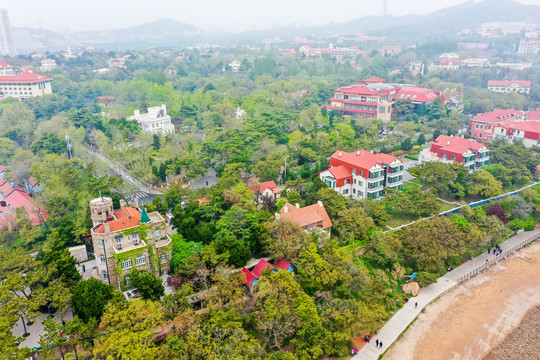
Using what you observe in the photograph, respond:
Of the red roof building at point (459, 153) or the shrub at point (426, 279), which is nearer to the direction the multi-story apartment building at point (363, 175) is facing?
the shrub

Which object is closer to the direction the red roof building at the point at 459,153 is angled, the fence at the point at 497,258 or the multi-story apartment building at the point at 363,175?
the fence

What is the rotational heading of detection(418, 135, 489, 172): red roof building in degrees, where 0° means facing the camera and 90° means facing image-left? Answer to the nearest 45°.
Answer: approximately 315°

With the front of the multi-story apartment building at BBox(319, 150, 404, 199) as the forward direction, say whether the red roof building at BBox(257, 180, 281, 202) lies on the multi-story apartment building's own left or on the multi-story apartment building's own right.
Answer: on the multi-story apartment building's own right

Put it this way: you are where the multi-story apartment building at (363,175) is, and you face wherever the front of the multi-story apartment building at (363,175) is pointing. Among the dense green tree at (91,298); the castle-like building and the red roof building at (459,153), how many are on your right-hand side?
2

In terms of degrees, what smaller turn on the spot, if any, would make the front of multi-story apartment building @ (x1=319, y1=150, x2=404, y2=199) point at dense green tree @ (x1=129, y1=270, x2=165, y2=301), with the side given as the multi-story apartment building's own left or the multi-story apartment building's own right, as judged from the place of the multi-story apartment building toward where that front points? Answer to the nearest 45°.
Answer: approximately 90° to the multi-story apartment building's own right

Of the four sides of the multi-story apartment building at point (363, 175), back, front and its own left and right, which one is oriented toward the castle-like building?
right

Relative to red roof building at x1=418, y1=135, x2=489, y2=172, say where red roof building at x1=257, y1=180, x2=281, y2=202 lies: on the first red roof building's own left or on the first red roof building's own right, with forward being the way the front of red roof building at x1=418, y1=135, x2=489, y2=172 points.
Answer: on the first red roof building's own right

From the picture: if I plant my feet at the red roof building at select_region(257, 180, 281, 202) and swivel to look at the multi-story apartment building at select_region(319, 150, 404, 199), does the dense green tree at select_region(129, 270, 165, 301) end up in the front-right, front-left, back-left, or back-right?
back-right

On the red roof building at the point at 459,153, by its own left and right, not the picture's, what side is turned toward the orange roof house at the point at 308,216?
right

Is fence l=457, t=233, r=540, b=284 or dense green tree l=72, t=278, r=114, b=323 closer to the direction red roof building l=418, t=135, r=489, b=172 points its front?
the fence

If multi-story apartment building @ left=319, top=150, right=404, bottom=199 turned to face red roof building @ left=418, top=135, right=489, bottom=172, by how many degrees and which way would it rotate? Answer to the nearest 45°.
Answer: approximately 90° to its left
